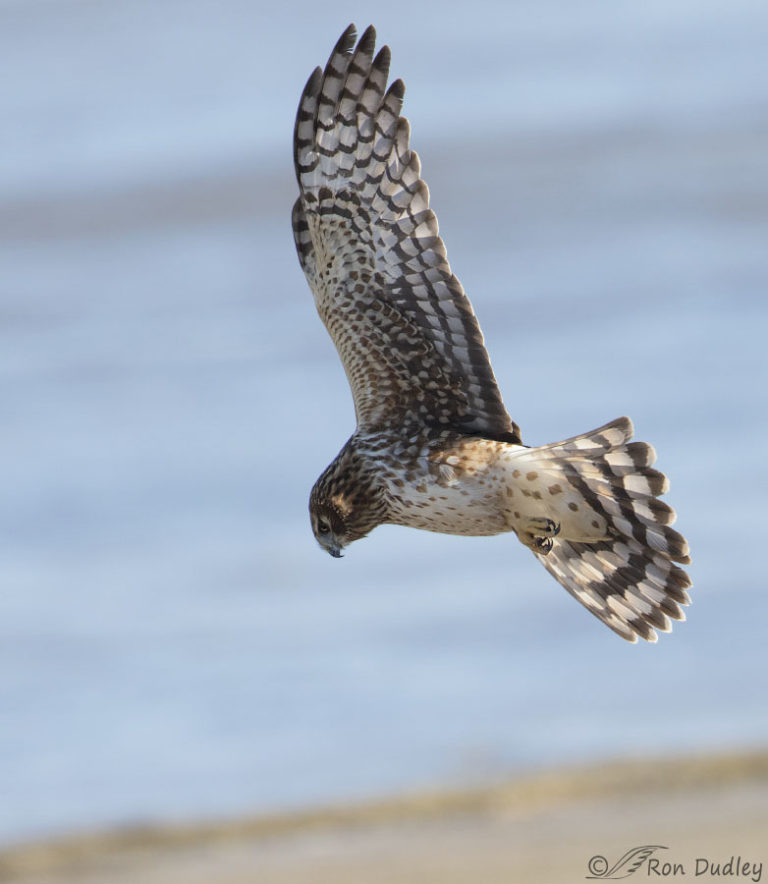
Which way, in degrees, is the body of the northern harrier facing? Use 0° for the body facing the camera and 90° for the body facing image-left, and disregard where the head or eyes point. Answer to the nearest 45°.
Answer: approximately 90°
